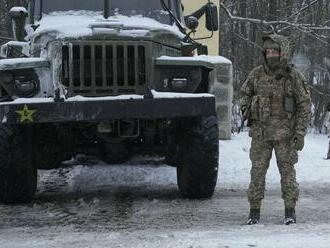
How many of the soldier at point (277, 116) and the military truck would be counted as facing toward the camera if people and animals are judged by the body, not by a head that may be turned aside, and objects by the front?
2

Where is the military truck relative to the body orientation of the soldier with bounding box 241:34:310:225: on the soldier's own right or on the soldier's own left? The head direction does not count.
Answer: on the soldier's own right

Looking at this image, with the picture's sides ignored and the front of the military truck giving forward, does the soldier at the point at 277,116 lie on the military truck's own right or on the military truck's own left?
on the military truck's own left

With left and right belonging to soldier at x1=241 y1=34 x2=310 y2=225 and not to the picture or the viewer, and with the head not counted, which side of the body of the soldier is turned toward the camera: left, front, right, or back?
front
